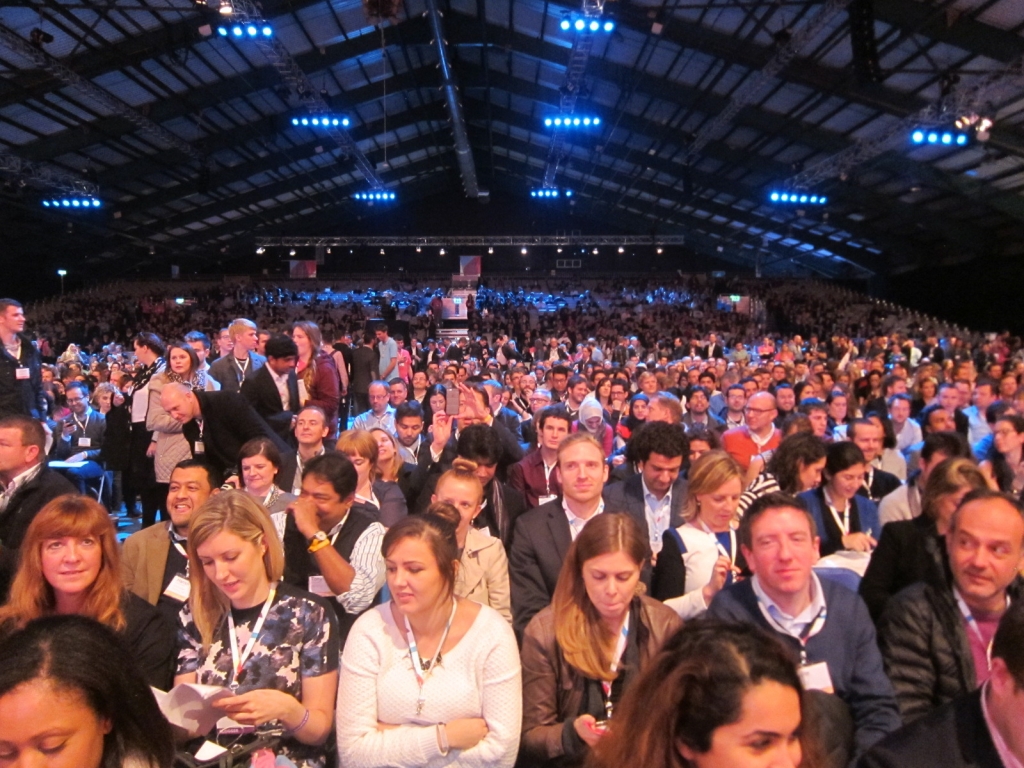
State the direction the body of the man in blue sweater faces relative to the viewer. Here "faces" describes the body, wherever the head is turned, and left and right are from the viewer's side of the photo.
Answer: facing the viewer

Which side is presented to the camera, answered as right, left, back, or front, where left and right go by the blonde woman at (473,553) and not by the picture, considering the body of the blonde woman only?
front

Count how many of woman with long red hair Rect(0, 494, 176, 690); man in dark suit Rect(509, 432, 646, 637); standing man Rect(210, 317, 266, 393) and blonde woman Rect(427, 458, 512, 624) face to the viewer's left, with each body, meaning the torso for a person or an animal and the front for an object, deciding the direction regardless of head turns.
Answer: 0

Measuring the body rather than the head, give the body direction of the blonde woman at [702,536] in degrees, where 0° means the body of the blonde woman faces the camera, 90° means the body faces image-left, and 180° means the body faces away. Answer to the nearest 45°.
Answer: approximately 315°

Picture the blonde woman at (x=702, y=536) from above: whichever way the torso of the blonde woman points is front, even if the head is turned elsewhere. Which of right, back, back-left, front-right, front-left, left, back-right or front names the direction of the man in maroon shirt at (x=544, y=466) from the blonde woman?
back

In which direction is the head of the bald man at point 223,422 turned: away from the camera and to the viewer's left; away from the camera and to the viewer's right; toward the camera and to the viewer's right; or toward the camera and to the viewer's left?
toward the camera and to the viewer's left

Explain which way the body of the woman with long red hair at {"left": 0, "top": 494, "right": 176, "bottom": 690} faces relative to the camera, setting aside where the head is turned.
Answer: toward the camera

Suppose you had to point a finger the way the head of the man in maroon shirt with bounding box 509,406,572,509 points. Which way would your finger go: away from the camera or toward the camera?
toward the camera

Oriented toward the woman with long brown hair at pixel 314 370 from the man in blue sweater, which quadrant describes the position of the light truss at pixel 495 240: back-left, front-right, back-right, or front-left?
front-right
